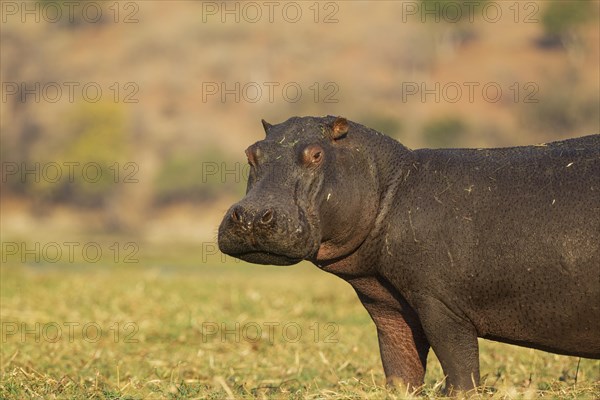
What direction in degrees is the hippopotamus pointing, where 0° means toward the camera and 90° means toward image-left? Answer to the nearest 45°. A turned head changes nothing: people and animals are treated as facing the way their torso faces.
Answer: approximately 90°
